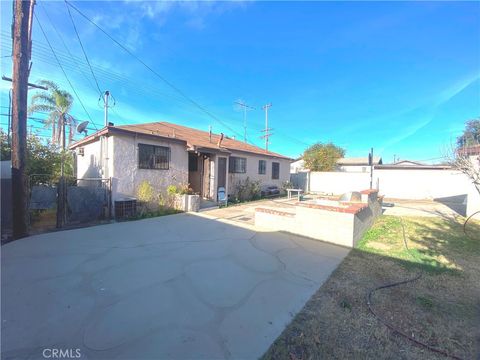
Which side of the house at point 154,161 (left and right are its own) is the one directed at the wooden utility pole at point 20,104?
right

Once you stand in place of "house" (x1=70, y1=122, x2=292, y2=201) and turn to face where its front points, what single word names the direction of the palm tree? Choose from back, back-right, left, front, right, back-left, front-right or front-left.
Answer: back

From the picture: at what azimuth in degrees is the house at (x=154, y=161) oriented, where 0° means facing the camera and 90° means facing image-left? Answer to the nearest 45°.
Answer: approximately 315°

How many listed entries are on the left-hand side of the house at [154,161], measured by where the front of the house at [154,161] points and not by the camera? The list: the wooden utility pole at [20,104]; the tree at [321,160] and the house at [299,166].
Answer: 2

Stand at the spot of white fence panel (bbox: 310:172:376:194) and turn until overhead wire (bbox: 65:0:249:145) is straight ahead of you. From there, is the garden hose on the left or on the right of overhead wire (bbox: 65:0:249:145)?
left

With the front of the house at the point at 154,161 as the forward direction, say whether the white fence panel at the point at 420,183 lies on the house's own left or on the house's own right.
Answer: on the house's own left

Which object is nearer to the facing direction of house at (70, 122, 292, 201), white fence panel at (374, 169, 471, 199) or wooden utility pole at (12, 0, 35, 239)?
the white fence panel

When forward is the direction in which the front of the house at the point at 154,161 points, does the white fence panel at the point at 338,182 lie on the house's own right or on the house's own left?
on the house's own left

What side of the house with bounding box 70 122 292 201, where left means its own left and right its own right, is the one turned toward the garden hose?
front

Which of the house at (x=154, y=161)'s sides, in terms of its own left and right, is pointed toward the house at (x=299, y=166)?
left

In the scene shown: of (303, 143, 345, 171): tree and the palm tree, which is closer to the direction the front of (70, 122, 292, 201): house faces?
the tree

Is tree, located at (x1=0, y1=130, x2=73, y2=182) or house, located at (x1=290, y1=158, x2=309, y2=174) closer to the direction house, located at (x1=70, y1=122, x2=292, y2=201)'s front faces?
the house

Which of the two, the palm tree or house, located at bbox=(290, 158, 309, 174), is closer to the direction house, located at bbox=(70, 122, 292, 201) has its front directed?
the house

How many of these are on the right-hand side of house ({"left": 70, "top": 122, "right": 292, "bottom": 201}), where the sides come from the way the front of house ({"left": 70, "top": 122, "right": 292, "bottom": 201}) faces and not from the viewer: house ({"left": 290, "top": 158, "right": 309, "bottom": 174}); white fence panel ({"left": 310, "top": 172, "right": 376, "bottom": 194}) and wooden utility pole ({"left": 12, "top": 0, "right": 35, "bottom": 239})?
1

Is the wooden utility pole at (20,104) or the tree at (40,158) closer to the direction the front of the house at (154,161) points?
the wooden utility pole

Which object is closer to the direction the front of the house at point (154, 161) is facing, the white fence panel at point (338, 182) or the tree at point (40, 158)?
the white fence panel
